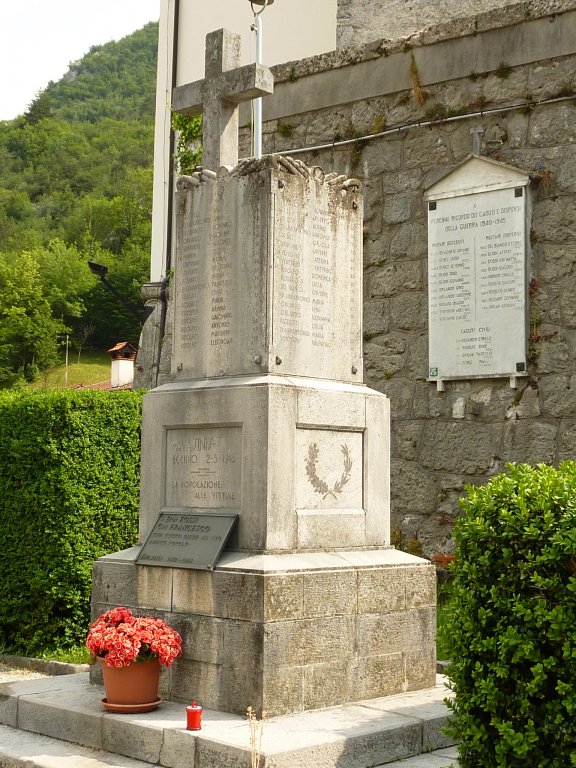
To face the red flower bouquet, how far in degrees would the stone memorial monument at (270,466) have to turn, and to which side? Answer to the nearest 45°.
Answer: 0° — it already faces it

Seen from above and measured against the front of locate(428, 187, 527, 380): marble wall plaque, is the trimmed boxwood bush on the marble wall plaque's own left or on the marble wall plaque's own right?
on the marble wall plaque's own left

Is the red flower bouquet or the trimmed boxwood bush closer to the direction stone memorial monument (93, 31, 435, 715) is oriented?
the red flower bouquet

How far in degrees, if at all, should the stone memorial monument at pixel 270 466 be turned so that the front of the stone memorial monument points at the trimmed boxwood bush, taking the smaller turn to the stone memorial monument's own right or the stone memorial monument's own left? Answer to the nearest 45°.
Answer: approximately 90° to the stone memorial monument's own left

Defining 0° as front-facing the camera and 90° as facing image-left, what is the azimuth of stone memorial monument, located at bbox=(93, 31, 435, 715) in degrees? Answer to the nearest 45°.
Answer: approximately 45°
